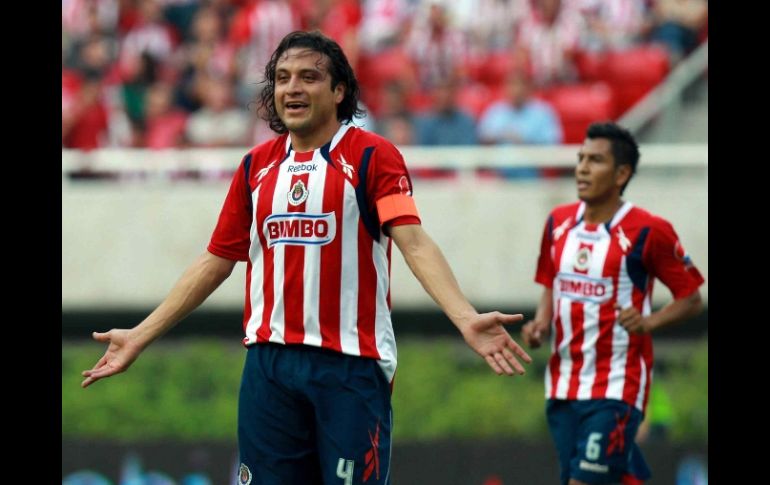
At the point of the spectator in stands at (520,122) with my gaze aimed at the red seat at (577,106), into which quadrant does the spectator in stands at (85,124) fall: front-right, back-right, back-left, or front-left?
back-left

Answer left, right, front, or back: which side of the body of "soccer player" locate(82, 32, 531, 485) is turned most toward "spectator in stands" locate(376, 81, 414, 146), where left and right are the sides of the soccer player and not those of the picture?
back

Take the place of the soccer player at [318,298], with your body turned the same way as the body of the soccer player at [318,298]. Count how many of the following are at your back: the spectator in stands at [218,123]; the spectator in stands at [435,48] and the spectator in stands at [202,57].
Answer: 3
